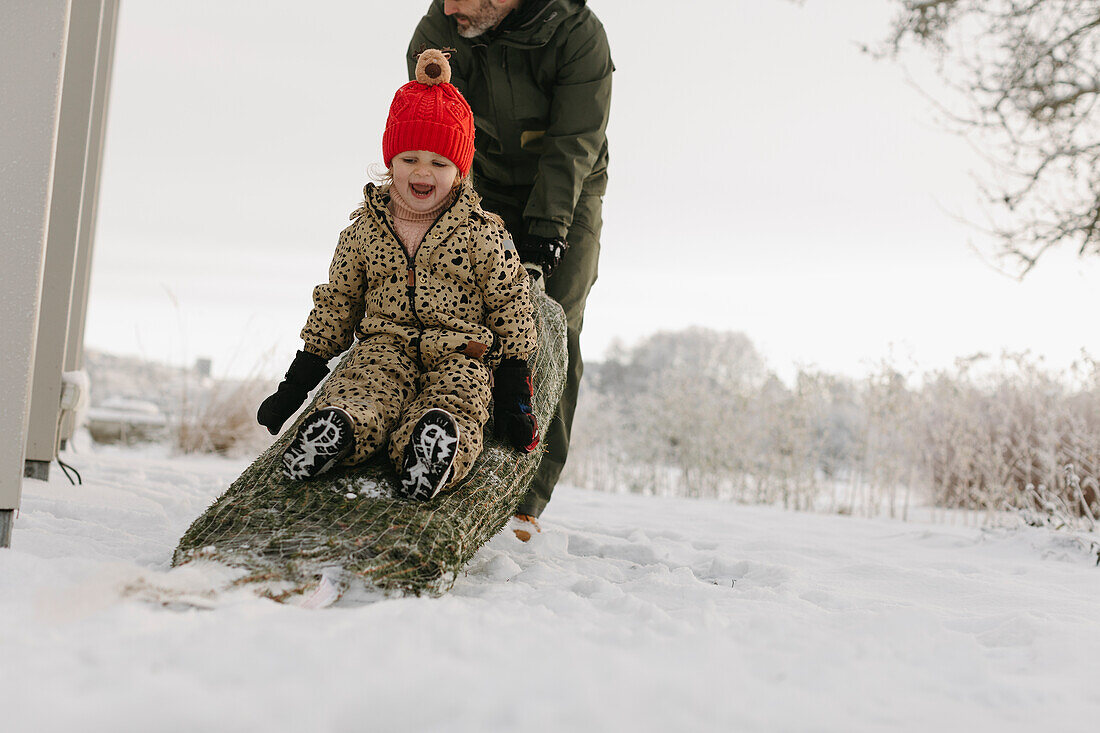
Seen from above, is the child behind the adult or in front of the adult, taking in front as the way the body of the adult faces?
in front

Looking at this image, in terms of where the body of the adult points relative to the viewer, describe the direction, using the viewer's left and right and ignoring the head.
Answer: facing the viewer and to the left of the viewer
